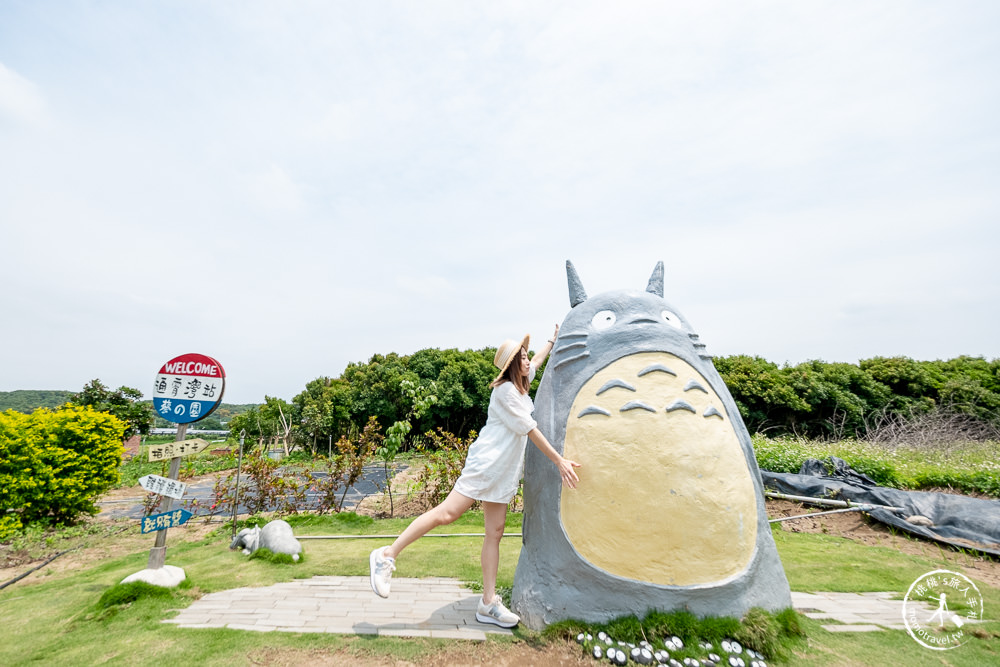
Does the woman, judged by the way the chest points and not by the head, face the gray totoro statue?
yes

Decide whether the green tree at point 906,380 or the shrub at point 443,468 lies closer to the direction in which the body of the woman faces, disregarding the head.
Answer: the green tree

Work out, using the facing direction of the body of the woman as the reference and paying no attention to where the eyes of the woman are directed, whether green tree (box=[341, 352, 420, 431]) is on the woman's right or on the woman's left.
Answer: on the woman's left

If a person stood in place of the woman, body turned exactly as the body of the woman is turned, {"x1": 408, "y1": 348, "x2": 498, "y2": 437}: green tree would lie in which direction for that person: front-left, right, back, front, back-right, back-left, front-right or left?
left

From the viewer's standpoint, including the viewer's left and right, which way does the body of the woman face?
facing to the right of the viewer

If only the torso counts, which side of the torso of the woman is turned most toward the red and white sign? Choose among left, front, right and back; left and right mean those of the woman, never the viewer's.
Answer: back

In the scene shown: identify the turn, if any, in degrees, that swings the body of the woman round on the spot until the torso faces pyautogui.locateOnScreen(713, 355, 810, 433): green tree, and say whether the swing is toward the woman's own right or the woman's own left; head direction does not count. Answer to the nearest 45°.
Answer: approximately 45° to the woman's own left

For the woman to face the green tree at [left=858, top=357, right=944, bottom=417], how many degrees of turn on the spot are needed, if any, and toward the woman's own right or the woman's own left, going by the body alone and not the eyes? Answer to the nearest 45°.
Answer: approximately 45° to the woman's own left

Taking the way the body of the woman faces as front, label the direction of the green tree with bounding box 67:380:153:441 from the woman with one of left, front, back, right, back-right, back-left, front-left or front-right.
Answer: back-left

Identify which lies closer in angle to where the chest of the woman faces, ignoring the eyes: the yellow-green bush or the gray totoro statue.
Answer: the gray totoro statue
